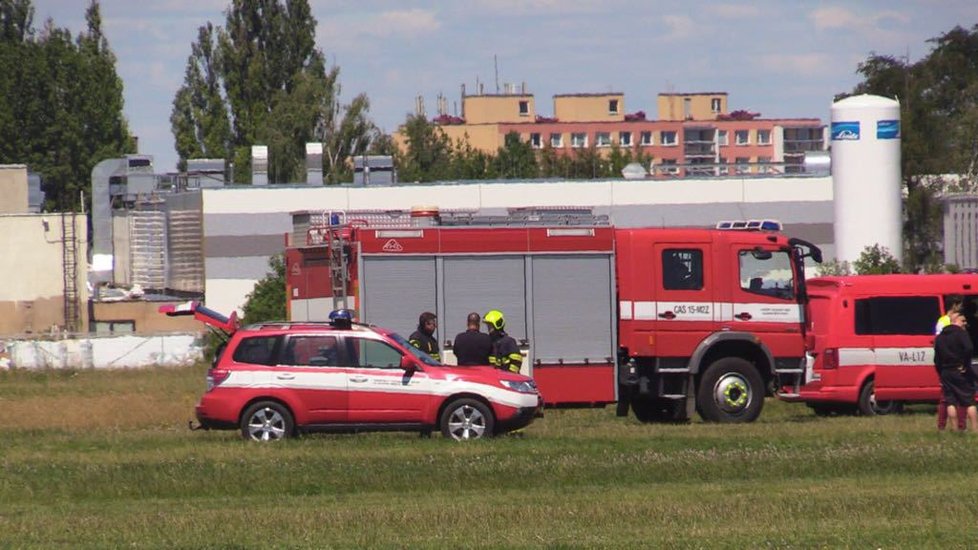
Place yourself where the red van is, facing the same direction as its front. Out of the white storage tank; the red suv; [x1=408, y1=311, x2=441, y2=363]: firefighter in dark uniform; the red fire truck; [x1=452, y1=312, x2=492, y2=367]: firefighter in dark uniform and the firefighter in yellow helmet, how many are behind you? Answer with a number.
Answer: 5

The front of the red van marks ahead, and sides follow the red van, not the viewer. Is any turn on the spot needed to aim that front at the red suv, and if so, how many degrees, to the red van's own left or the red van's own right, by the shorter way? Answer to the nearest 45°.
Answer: approximately 180°

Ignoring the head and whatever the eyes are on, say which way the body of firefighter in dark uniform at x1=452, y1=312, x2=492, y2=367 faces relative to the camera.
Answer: away from the camera

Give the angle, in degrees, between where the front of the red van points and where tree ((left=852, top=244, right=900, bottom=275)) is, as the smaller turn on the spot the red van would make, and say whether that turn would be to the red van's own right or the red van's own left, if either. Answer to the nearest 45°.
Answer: approximately 45° to the red van's own left

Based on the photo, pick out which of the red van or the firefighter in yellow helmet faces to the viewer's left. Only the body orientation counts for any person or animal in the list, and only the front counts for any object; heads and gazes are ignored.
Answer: the firefighter in yellow helmet

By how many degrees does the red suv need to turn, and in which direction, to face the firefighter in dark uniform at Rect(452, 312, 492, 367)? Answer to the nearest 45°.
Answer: approximately 45° to its left

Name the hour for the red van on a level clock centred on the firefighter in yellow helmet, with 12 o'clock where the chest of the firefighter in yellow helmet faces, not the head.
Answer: The red van is roughly at 5 o'clock from the firefighter in yellow helmet.

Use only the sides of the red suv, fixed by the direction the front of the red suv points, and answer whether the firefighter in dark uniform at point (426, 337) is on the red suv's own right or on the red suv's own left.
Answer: on the red suv's own left

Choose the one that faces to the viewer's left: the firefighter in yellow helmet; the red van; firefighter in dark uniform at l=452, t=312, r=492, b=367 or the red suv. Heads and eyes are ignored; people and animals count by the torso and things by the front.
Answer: the firefighter in yellow helmet

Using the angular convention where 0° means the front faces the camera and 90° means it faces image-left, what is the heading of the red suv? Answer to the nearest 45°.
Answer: approximately 270°

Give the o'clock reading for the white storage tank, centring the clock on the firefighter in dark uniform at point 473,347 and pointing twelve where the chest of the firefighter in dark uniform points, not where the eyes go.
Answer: The white storage tank is roughly at 1 o'clock from the firefighter in dark uniform.

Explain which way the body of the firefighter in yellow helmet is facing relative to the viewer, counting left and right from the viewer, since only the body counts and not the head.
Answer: facing to the left of the viewer
